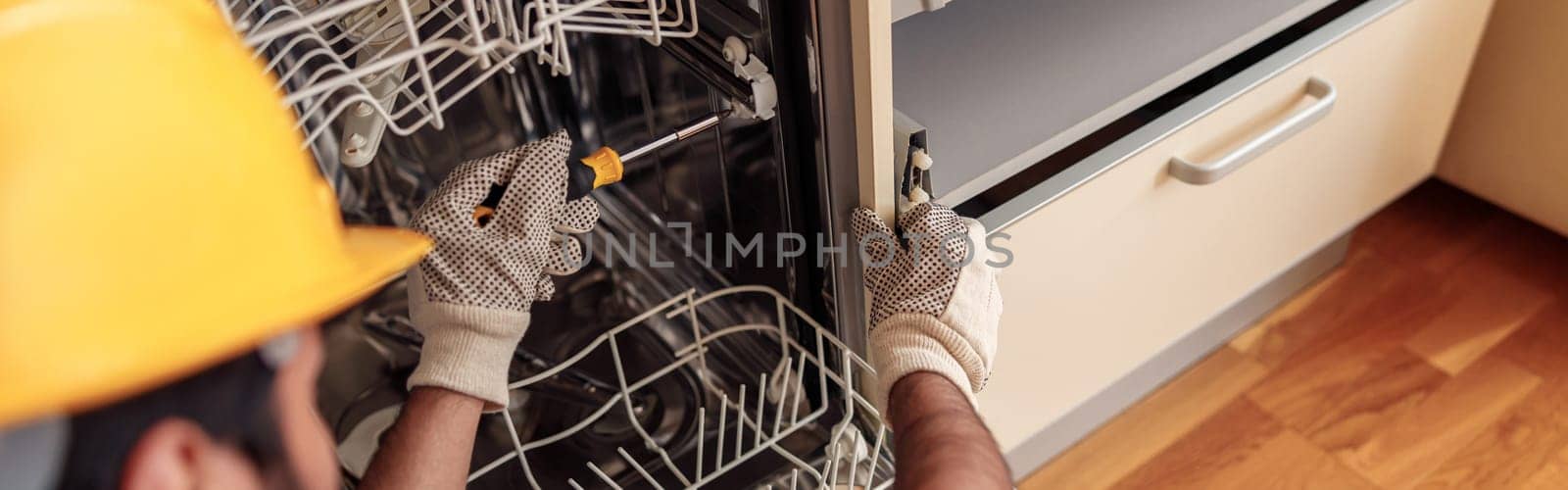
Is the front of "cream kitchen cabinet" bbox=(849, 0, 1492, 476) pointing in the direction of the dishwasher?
no

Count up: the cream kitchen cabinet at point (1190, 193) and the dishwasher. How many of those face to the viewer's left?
0

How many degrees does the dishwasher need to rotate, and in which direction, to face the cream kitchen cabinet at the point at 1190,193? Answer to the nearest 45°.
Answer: approximately 45° to its left
